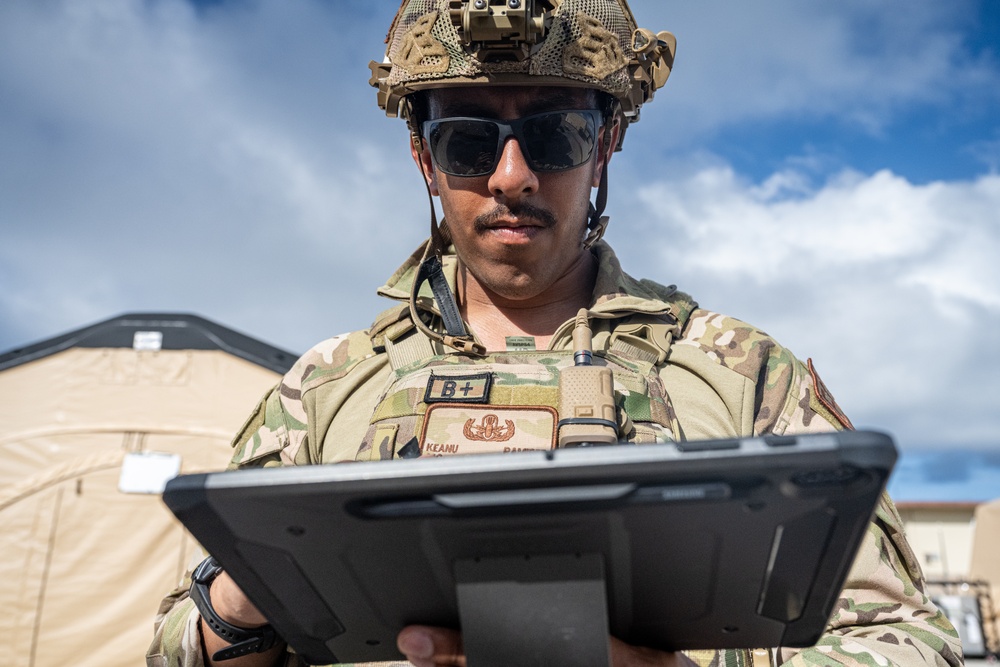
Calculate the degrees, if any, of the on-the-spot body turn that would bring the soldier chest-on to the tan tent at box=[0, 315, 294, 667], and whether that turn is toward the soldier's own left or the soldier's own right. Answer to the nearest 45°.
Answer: approximately 135° to the soldier's own right

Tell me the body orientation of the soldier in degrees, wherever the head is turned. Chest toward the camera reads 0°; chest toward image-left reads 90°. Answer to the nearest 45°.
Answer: approximately 0°
